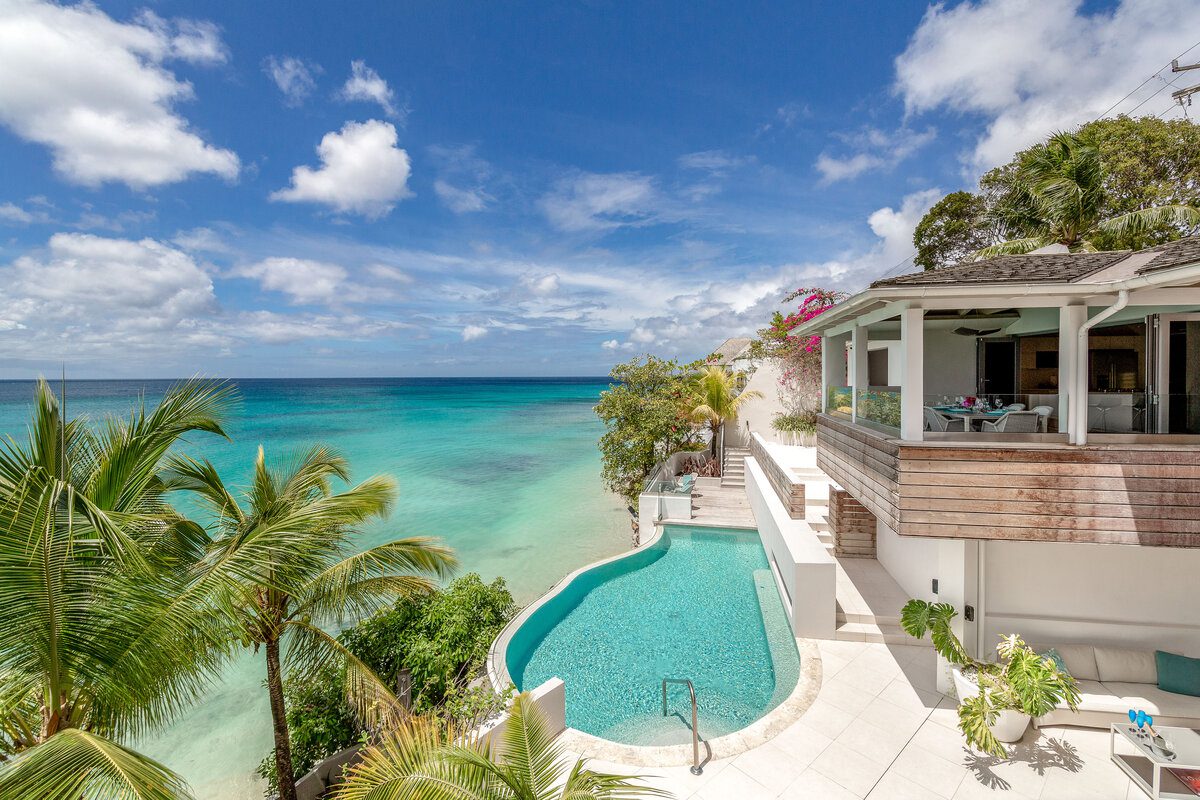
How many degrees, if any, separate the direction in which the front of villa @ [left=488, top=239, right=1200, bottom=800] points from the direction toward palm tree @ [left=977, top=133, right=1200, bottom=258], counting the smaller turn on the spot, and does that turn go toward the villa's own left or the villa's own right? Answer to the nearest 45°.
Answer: approximately 135° to the villa's own right

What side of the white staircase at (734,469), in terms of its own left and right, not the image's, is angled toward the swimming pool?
front

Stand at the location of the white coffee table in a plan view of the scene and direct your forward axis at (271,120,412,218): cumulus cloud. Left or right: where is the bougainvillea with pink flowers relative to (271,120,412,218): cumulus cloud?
right

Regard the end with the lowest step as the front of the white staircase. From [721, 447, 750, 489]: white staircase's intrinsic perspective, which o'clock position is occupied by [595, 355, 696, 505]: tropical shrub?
The tropical shrub is roughly at 3 o'clock from the white staircase.

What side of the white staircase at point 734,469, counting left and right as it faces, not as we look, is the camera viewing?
front

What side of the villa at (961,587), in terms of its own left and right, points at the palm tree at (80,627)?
front

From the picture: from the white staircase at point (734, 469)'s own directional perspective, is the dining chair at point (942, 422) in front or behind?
in front

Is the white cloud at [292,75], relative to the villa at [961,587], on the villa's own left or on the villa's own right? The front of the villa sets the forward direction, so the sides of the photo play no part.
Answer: on the villa's own right

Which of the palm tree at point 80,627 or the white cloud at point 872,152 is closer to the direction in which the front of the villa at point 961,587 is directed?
the palm tree

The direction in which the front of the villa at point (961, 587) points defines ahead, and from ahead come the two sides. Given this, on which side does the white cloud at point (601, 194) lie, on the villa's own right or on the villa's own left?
on the villa's own right

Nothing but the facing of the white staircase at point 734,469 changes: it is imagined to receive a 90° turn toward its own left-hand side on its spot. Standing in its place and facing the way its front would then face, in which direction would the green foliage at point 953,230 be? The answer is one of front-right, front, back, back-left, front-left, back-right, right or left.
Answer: front-left

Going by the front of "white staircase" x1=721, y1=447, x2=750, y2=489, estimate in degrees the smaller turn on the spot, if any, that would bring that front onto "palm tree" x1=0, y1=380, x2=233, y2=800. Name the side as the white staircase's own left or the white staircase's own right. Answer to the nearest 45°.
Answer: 0° — it already faces it

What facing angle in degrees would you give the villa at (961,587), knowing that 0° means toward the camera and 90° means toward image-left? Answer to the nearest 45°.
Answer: approximately 45°

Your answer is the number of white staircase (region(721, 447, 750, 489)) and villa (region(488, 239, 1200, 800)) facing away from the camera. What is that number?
0
